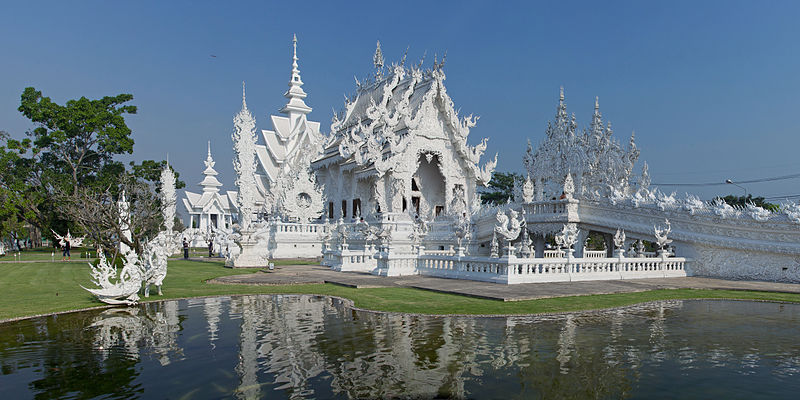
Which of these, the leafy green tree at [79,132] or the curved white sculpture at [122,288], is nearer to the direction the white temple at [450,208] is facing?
the curved white sculpture

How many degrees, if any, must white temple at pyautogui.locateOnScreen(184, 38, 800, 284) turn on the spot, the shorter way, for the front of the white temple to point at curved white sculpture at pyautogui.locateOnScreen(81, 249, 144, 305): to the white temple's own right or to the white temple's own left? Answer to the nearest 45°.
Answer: approximately 45° to the white temple's own right
